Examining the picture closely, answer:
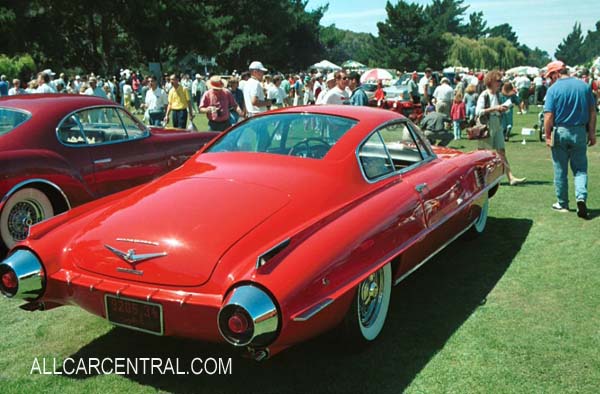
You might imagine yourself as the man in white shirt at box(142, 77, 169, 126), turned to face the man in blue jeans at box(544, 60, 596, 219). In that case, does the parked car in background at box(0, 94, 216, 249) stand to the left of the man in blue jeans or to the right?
right

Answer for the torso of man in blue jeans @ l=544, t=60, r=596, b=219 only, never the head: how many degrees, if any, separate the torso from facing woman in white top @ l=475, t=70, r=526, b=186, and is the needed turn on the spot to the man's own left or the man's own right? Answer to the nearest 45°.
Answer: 0° — they already face them

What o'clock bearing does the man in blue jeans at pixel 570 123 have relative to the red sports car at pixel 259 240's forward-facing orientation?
The man in blue jeans is roughly at 12 o'clock from the red sports car.

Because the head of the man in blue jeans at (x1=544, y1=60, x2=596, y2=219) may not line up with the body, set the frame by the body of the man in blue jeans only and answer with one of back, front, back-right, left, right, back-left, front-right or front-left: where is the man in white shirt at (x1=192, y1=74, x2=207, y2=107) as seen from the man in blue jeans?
front

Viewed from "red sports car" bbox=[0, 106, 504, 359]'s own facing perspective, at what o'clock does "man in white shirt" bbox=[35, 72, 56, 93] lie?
The man in white shirt is roughly at 10 o'clock from the red sports car.

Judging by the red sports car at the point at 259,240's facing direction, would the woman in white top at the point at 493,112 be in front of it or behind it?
in front

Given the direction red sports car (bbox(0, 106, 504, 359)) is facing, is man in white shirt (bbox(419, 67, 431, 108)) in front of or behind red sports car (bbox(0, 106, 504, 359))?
in front

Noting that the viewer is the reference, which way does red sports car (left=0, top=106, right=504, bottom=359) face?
facing away from the viewer and to the right of the viewer

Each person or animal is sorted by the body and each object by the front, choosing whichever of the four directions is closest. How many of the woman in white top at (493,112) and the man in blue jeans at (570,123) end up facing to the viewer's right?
1

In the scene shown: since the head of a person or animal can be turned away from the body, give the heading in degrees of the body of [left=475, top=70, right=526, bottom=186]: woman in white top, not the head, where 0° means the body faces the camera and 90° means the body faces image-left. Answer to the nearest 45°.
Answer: approximately 270°

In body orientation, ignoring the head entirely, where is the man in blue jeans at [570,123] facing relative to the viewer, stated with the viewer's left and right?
facing away from the viewer and to the left of the viewer
